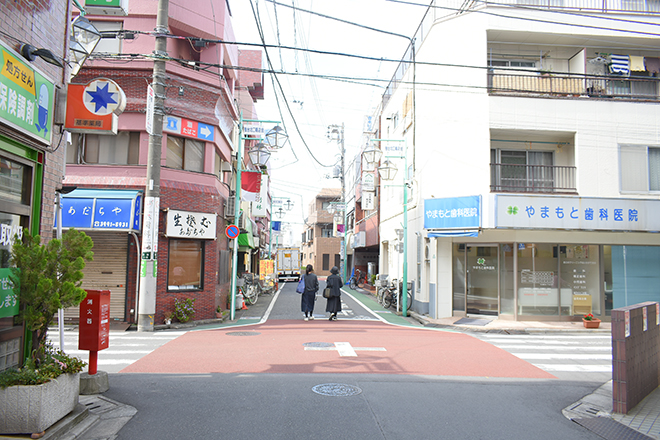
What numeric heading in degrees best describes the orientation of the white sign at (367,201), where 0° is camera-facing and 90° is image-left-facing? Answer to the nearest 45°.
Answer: approximately 0°

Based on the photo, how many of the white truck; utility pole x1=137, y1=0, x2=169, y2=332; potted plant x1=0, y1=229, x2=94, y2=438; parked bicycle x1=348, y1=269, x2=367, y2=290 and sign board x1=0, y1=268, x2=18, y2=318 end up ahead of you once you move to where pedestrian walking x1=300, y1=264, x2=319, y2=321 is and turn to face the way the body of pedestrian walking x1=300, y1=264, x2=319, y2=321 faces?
2

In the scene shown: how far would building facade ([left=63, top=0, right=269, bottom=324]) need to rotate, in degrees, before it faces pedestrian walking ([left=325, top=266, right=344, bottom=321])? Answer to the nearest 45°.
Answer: approximately 90° to its left

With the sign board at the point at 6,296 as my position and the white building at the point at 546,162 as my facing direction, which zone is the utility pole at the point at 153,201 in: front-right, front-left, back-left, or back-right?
front-left

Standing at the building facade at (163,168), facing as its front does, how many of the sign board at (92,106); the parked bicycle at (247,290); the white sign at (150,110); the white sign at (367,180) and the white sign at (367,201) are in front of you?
2

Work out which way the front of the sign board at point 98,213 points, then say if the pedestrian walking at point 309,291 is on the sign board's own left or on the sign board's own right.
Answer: on the sign board's own left

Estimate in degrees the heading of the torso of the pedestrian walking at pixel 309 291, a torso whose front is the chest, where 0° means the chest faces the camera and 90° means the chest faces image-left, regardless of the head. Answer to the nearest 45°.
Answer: approximately 180°

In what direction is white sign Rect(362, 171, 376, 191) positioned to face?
toward the camera

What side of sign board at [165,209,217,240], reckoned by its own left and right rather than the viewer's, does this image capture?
front

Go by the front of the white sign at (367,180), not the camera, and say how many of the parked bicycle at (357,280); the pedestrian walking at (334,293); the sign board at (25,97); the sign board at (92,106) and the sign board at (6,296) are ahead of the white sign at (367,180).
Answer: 4

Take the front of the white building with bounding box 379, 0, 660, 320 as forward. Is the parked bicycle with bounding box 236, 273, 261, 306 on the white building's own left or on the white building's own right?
on the white building's own right

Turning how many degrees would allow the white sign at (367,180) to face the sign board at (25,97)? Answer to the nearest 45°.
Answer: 0° — it already faces it
